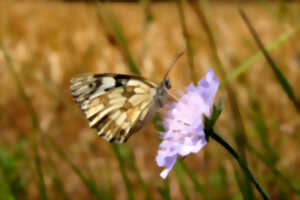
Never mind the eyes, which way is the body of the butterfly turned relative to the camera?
to the viewer's right
